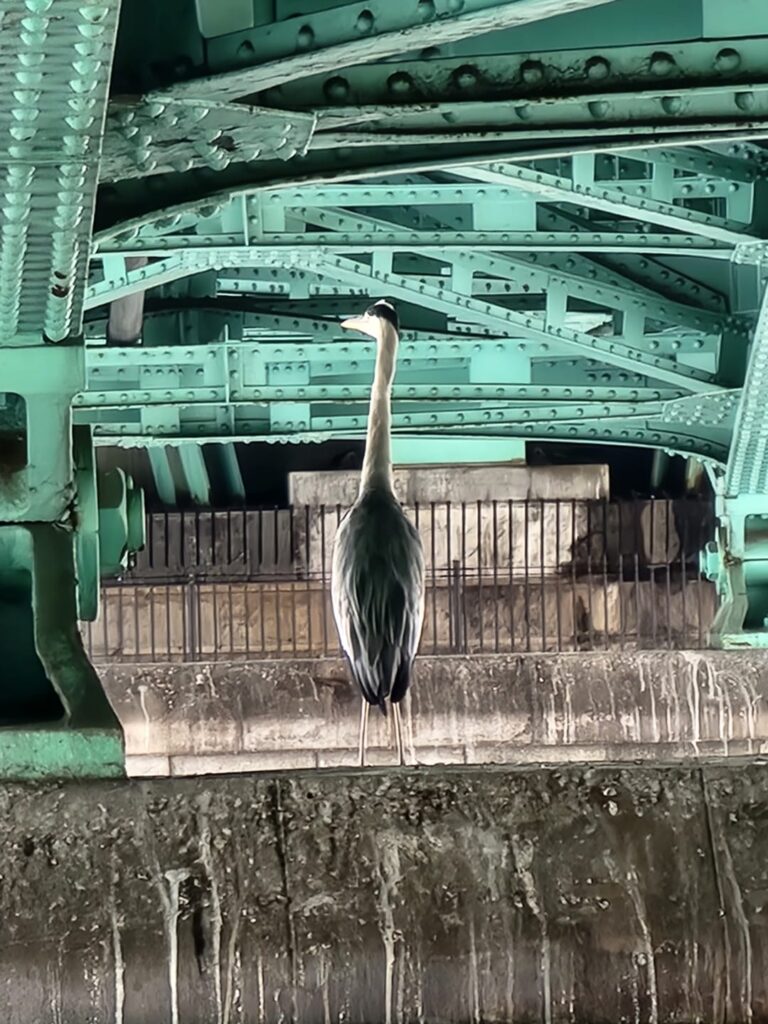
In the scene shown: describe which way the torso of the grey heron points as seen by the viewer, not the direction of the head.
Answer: away from the camera

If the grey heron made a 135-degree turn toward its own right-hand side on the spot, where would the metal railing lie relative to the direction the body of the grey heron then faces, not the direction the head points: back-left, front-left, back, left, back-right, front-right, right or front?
back-left
